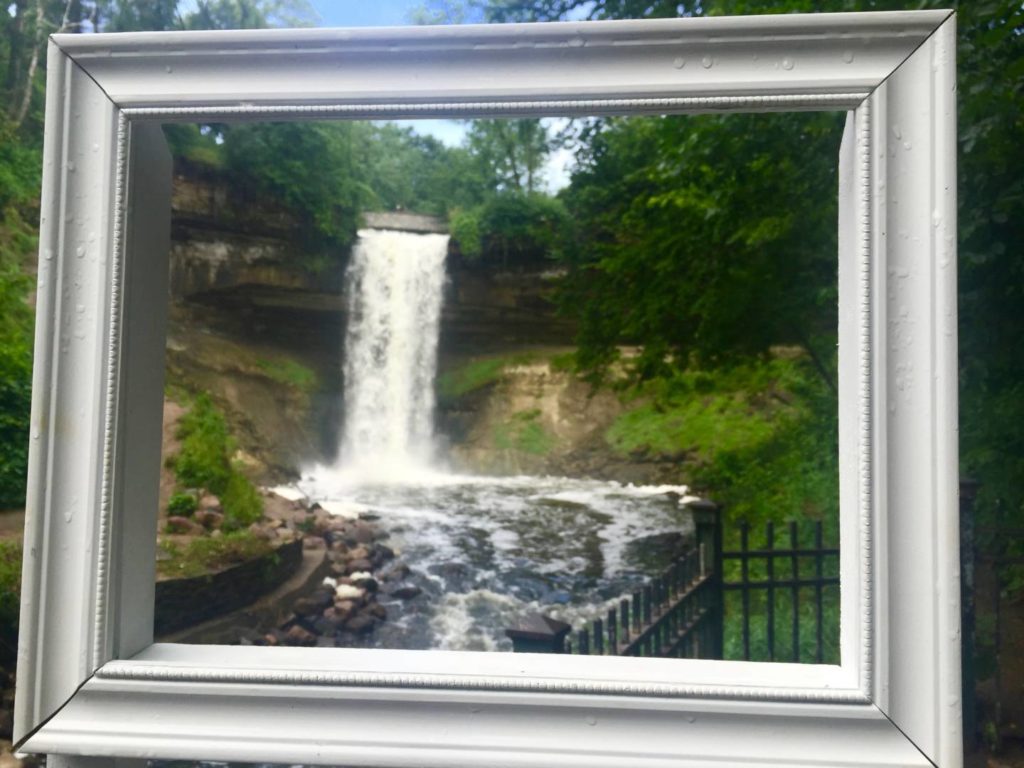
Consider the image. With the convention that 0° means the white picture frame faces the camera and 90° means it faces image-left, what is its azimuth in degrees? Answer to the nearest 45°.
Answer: approximately 0°
